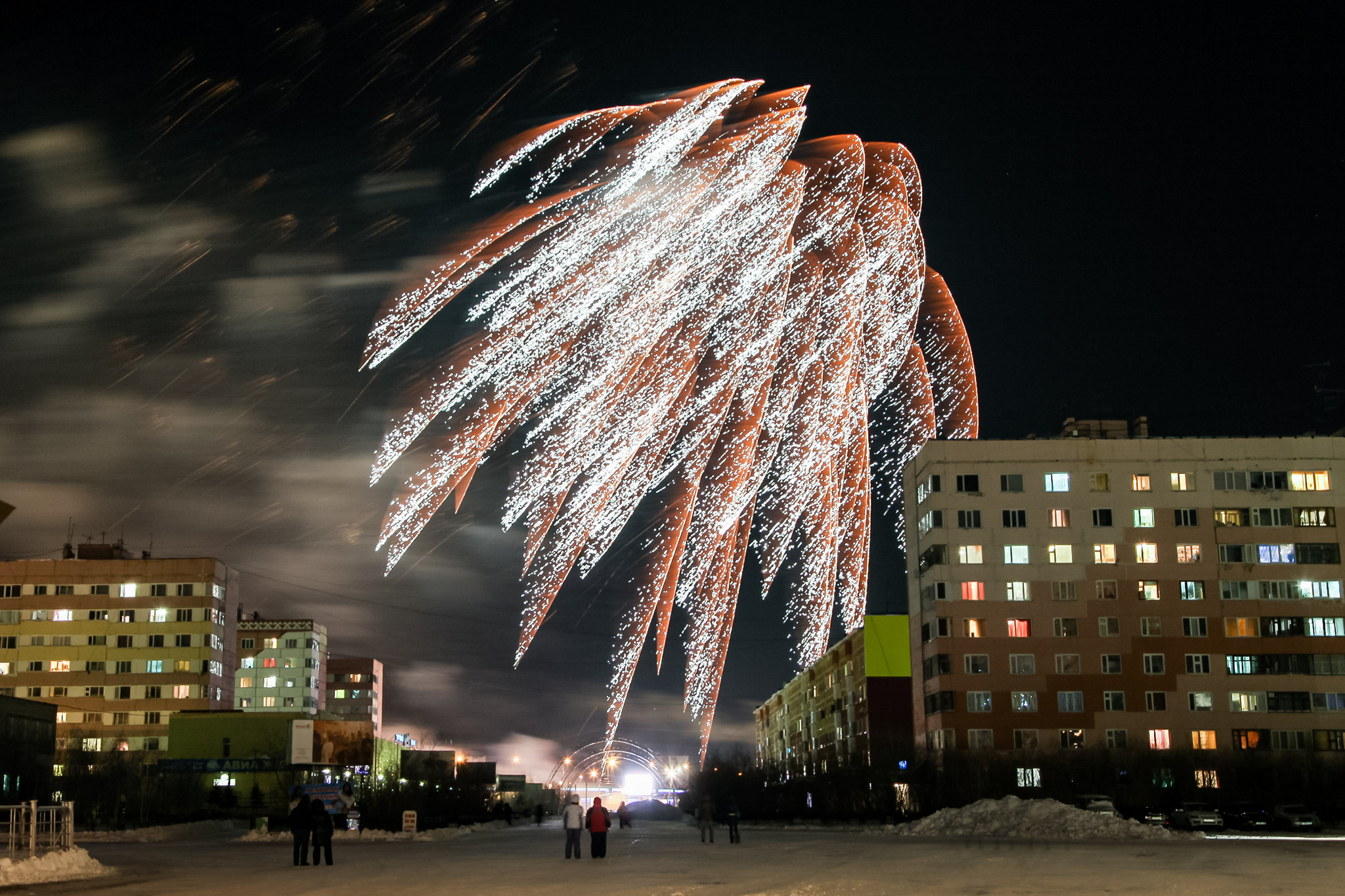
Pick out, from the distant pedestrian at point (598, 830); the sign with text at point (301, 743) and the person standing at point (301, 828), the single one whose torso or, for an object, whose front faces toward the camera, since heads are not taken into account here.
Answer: the sign with text

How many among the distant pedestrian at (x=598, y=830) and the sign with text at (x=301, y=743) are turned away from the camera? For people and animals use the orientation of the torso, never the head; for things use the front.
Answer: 1

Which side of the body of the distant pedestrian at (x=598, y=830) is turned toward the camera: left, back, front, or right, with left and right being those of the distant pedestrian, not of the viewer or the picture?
back

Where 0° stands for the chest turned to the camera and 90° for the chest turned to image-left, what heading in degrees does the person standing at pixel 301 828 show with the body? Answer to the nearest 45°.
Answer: approximately 180°

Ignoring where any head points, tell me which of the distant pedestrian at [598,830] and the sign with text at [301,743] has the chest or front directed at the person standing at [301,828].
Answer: the sign with text

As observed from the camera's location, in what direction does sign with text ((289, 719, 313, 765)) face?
facing the viewer

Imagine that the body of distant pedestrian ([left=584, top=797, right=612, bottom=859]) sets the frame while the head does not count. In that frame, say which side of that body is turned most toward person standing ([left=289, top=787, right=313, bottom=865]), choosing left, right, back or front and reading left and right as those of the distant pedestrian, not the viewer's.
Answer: left

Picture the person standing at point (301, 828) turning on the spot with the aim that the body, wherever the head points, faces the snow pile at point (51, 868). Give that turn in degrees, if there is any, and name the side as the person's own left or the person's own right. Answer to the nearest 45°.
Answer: approximately 135° to the person's own left

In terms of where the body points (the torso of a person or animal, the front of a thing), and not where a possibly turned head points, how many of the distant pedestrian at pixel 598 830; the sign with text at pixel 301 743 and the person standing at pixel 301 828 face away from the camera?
2

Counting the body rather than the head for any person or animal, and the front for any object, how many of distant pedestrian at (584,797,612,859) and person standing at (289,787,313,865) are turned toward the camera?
0

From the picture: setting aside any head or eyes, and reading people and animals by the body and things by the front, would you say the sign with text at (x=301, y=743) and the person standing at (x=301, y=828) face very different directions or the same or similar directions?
very different directions

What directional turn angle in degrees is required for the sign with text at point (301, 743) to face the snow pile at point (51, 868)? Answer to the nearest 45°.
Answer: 0° — it already faces it

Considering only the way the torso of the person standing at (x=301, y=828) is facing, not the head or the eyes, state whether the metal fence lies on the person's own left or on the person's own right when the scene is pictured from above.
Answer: on the person's own left
